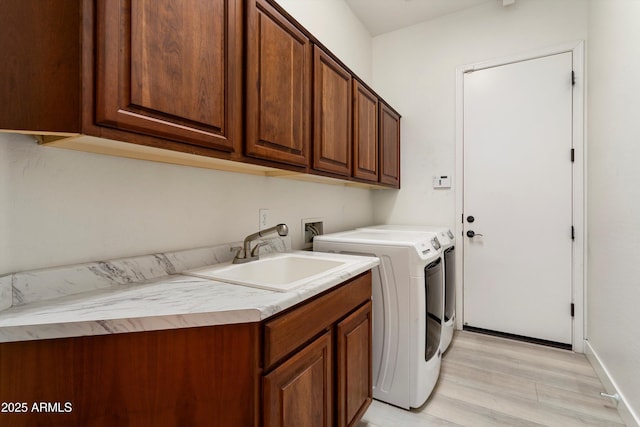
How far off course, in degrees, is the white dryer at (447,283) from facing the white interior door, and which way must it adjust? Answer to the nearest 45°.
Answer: approximately 45° to its left

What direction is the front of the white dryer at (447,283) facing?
to the viewer's right

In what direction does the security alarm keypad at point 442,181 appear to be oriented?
toward the camera

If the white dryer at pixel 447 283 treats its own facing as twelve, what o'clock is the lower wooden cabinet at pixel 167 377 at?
The lower wooden cabinet is roughly at 4 o'clock from the white dryer.

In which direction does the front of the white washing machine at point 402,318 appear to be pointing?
to the viewer's right

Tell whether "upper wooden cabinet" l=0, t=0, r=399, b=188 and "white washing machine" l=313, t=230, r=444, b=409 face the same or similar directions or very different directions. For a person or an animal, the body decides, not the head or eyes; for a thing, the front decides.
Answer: same or similar directions

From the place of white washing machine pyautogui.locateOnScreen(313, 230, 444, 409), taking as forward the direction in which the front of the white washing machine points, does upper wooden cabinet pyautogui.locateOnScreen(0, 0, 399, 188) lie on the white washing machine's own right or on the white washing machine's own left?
on the white washing machine's own right

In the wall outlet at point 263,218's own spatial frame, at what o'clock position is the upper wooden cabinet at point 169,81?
The upper wooden cabinet is roughly at 2 o'clock from the wall outlet.

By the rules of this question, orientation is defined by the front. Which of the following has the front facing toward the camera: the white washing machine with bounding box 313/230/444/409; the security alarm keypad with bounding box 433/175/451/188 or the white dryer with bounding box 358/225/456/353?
the security alarm keypad

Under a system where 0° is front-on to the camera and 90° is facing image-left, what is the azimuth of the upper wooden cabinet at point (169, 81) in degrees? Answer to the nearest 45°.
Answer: approximately 315°

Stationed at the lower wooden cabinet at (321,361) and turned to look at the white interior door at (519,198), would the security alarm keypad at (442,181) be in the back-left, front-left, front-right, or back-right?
front-left

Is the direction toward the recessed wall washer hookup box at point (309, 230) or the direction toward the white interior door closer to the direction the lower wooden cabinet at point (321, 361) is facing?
the white interior door

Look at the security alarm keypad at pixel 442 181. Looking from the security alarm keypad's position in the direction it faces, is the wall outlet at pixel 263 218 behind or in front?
in front

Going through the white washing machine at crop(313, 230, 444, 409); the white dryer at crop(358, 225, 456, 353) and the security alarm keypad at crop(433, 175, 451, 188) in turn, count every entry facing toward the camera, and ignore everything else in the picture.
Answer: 1

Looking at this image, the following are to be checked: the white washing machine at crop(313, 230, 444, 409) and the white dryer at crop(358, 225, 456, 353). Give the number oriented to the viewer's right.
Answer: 2

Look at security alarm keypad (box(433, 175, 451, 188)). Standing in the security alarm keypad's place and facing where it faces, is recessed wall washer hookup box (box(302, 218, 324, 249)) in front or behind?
in front
